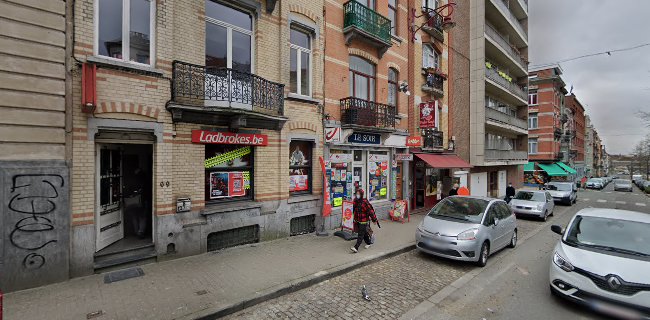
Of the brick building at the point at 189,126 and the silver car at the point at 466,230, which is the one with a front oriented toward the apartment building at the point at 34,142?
the silver car

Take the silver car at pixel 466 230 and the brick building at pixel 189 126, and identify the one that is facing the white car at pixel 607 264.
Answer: the brick building

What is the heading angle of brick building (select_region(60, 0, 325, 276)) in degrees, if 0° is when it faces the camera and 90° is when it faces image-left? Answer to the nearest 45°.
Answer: approximately 315°

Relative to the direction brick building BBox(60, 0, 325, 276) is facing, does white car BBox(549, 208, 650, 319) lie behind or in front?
in front

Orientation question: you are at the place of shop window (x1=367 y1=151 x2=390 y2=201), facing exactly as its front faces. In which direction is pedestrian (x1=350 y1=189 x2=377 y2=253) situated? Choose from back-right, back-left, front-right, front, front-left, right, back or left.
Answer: front-right

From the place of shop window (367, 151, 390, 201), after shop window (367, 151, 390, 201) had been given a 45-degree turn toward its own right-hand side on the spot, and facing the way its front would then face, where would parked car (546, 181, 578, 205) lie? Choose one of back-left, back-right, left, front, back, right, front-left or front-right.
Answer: back-left

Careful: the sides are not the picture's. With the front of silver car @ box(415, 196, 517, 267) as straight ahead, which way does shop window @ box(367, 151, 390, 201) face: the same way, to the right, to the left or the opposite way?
to the left

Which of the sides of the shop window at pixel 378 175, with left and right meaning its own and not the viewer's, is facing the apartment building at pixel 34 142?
right

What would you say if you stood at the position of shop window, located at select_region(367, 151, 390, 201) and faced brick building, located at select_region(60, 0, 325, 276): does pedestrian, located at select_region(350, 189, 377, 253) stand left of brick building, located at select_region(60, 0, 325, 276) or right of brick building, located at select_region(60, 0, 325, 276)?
left

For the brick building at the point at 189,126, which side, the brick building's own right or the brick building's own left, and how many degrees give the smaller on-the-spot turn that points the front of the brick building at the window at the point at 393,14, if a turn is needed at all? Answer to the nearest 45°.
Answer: approximately 45° to the brick building's own left

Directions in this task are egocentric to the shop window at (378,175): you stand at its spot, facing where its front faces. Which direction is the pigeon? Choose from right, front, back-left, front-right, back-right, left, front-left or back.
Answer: front-right

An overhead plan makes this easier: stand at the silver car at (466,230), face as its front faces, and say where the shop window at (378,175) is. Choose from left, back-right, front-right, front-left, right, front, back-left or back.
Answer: right

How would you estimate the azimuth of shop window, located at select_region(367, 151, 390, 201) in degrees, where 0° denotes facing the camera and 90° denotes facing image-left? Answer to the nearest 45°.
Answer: approximately 315°

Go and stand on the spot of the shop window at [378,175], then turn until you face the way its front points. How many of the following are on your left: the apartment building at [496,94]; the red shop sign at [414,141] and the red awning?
3

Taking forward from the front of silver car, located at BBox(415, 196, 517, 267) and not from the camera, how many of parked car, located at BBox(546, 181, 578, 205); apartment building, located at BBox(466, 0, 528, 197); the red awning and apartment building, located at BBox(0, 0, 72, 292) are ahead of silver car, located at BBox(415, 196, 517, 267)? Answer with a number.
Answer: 1
